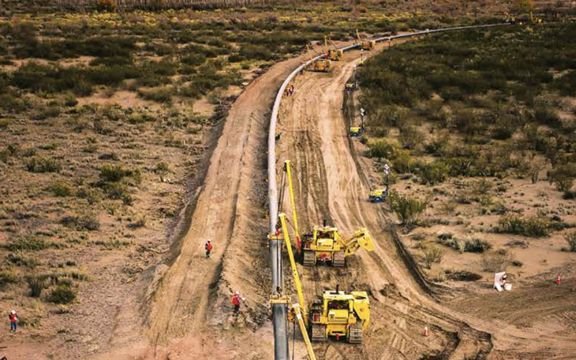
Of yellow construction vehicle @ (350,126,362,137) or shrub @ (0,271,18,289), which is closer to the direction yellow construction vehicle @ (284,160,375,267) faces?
the yellow construction vehicle

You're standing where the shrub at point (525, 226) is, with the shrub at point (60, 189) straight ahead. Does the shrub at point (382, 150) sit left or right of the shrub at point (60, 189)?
right

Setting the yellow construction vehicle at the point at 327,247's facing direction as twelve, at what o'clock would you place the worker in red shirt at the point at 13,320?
The worker in red shirt is roughly at 8 o'clock from the yellow construction vehicle.

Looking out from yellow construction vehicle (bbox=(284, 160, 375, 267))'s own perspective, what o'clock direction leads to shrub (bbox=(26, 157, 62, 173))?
The shrub is roughly at 10 o'clock from the yellow construction vehicle.

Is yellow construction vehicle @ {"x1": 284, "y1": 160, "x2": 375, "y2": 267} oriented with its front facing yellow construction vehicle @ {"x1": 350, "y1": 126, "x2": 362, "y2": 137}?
yes

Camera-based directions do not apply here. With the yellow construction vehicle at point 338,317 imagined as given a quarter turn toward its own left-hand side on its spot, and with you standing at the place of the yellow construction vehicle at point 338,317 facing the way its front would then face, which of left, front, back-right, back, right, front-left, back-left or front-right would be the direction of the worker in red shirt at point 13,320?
front

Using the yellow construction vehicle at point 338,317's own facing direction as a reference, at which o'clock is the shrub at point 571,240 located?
The shrub is roughly at 2 o'clock from the yellow construction vehicle.

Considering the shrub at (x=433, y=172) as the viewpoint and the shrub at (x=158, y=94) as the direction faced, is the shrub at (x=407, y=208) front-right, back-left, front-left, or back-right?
back-left

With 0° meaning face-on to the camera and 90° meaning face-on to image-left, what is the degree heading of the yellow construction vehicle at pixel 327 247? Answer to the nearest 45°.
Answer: approximately 180°

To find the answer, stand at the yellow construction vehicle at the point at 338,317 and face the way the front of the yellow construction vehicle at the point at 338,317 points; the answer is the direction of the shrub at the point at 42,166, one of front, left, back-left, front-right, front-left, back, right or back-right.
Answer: front-left

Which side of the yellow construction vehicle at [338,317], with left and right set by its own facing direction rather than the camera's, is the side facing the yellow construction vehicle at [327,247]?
front

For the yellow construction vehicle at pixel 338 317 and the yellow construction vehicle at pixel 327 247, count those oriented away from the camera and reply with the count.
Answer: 2

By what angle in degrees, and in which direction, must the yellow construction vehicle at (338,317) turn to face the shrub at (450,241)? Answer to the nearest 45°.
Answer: approximately 45° to its right

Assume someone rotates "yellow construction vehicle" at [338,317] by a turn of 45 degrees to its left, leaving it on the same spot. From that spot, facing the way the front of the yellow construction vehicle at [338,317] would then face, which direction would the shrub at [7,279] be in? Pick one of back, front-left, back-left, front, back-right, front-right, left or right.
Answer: front-left

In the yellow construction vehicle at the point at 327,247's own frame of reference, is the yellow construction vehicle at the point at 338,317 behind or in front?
behind

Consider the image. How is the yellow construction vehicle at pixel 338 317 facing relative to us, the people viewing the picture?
facing away from the viewer
